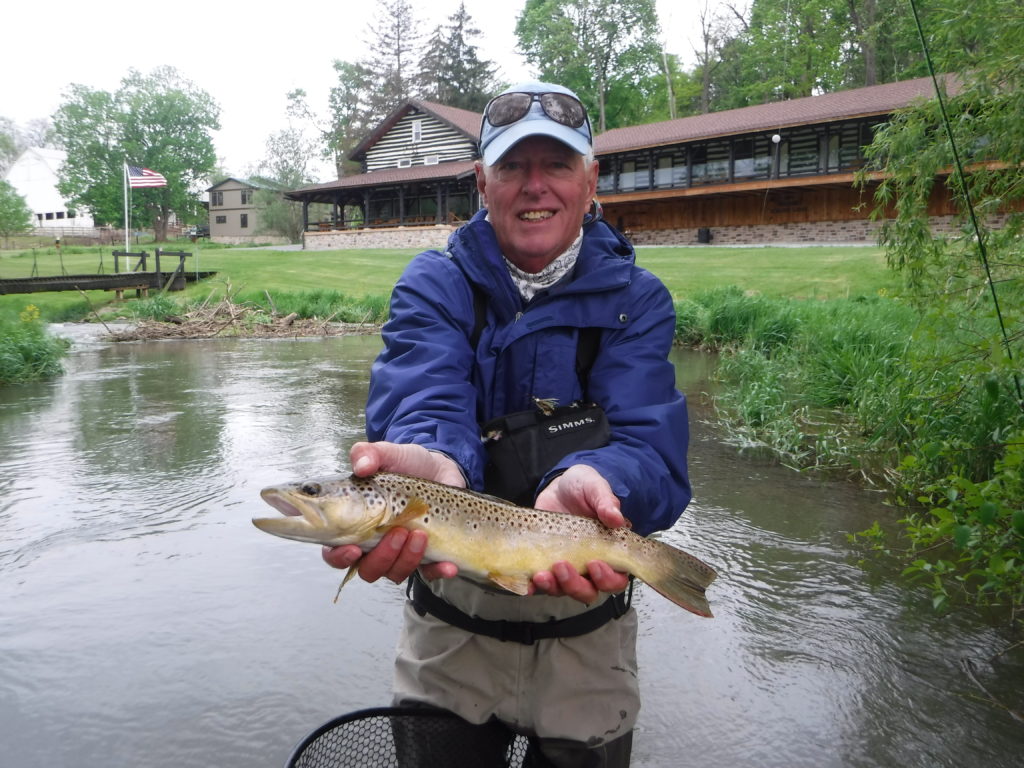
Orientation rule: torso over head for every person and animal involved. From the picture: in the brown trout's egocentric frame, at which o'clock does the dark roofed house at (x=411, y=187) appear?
The dark roofed house is roughly at 3 o'clock from the brown trout.

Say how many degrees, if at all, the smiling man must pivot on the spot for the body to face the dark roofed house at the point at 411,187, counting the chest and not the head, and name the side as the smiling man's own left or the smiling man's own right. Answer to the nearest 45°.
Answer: approximately 180°

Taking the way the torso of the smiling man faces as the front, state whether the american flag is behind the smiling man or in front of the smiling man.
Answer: behind

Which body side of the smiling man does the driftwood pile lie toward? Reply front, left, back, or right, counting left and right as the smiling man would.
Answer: back

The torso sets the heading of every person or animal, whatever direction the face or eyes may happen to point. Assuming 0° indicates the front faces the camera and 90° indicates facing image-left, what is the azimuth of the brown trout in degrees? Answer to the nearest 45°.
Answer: approximately 90°

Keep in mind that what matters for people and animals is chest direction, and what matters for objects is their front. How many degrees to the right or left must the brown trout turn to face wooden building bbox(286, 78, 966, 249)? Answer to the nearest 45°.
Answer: approximately 90° to its right

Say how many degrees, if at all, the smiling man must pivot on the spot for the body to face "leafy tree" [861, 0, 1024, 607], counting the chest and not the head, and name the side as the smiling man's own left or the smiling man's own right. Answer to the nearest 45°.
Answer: approximately 135° to the smiling man's own left

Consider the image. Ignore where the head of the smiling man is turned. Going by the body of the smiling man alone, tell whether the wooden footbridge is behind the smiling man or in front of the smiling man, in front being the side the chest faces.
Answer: behind

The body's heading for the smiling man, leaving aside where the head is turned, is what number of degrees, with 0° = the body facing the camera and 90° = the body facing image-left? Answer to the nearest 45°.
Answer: approximately 0°

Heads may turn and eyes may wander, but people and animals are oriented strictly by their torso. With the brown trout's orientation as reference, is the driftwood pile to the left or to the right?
on its right
